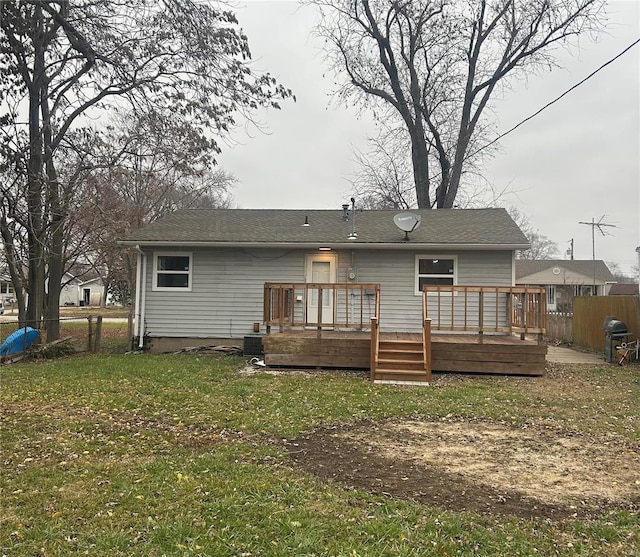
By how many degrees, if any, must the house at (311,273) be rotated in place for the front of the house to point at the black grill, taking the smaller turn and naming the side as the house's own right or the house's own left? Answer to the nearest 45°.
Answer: approximately 90° to the house's own right

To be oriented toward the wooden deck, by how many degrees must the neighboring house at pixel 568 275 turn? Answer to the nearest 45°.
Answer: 0° — it already faces it

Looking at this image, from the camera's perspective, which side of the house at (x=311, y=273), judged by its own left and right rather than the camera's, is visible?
back

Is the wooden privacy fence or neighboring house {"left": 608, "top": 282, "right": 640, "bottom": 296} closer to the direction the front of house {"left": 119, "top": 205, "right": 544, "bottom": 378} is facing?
the neighboring house

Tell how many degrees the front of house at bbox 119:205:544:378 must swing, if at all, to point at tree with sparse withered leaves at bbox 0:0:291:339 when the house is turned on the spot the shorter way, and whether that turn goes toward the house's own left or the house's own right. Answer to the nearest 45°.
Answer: approximately 90° to the house's own left

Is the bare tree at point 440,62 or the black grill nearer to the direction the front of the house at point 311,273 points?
the bare tree

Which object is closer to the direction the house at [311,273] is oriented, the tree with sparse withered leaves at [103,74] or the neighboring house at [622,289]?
the neighboring house
